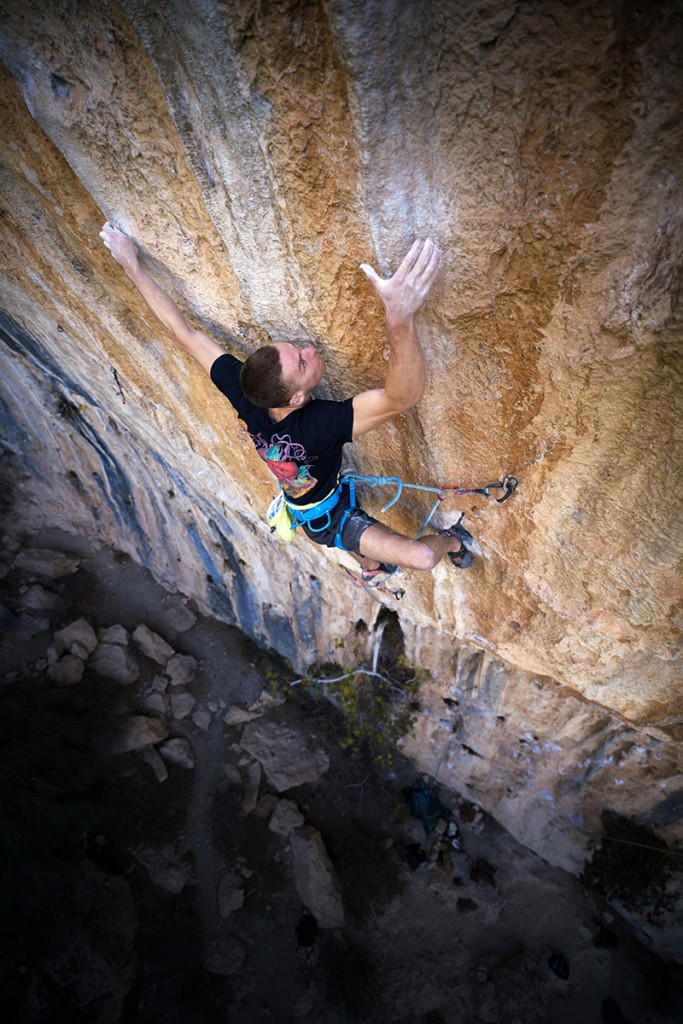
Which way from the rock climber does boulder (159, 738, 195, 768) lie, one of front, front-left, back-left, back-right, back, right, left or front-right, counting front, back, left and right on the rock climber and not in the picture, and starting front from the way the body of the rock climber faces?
left

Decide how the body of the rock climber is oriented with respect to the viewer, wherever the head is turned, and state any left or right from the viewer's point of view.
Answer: facing away from the viewer and to the right of the viewer

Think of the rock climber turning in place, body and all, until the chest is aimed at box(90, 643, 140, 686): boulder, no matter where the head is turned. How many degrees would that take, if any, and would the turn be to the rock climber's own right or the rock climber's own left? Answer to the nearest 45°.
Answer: approximately 90° to the rock climber's own left

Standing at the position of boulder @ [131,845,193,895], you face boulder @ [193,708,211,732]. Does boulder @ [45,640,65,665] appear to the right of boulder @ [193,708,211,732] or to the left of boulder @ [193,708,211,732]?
left
